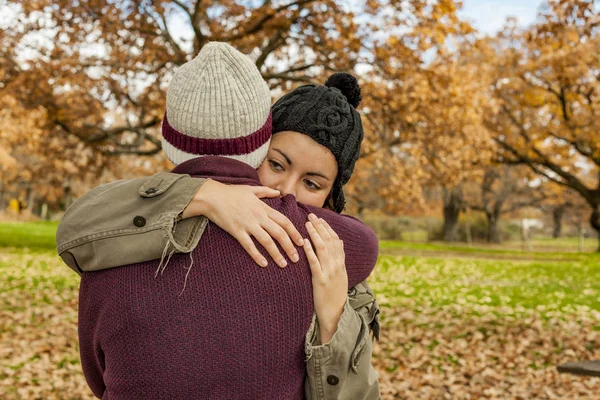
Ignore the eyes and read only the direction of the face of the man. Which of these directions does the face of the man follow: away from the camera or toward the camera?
away from the camera

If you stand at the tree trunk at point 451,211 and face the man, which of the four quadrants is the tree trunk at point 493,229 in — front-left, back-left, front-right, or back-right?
back-left

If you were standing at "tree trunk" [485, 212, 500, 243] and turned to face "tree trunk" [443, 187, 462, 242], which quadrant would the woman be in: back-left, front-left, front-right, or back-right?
front-left

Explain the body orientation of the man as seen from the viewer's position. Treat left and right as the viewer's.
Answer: facing away from the viewer

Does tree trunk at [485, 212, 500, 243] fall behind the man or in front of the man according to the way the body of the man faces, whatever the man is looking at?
in front

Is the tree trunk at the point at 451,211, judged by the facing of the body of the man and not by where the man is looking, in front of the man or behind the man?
in front

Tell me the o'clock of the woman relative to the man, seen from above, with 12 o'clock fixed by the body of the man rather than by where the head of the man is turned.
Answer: The woman is roughly at 1 o'clock from the man.
